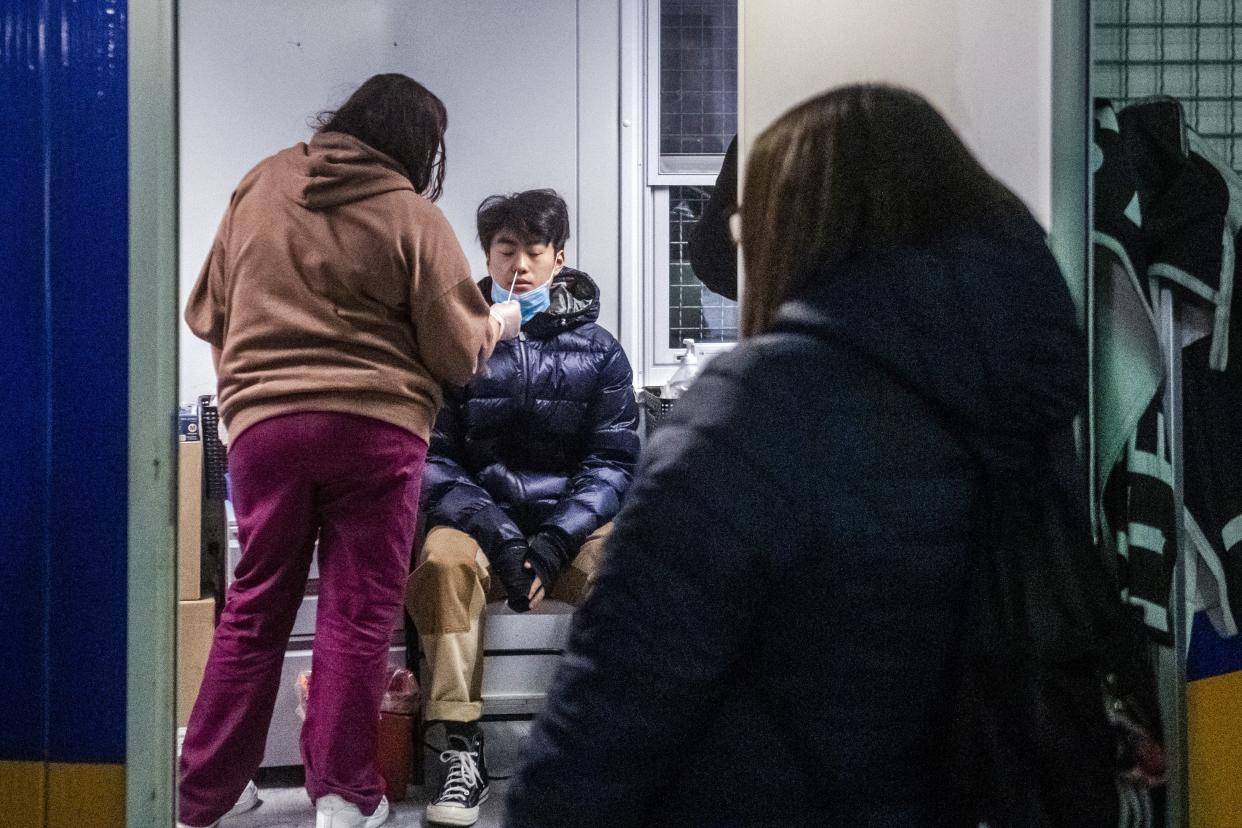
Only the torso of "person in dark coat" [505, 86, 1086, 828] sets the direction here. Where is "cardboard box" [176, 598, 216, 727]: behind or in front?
in front

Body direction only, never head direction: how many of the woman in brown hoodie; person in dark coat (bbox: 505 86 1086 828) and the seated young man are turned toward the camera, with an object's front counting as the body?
1

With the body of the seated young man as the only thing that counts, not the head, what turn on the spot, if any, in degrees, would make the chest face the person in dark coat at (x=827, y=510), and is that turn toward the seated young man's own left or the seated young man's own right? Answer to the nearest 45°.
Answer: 0° — they already face them

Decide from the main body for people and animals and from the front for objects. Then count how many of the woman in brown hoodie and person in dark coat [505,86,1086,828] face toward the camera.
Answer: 0

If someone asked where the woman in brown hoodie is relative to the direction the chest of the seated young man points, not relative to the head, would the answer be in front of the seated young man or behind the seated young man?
in front

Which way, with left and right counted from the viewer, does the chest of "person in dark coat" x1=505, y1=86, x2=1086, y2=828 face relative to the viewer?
facing away from the viewer and to the left of the viewer

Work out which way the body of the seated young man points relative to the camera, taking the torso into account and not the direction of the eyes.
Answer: toward the camera

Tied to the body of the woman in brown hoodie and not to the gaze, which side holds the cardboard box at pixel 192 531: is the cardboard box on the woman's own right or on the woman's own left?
on the woman's own left

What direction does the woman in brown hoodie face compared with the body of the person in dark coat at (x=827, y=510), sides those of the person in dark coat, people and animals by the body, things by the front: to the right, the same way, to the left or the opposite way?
to the right

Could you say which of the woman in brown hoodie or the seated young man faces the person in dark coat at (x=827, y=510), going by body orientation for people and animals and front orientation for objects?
the seated young man

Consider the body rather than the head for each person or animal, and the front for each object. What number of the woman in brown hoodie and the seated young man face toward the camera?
1

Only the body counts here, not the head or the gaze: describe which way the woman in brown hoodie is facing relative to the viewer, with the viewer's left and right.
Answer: facing away from the viewer and to the right of the viewer
